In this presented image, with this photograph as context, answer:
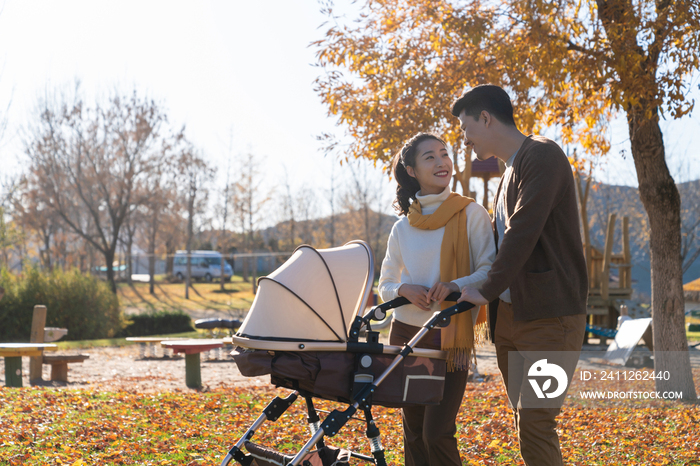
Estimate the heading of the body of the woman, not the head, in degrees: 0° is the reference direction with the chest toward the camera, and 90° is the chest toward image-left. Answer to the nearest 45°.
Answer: approximately 0°

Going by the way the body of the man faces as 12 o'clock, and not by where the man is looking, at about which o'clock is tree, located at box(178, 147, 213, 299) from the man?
The tree is roughly at 2 o'clock from the man.

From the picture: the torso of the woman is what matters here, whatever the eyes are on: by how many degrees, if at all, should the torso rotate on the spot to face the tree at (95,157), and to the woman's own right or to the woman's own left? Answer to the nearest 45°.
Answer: approximately 135° to the woman's own right

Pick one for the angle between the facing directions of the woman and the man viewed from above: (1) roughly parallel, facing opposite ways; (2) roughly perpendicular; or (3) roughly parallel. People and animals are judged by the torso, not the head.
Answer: roughly perpendicular

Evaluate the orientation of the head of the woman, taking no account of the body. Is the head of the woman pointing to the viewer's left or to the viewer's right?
to the viewer's right

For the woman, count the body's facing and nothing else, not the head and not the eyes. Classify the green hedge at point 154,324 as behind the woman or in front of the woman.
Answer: behind

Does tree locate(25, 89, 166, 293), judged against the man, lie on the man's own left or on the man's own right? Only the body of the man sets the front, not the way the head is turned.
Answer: on the man's own right

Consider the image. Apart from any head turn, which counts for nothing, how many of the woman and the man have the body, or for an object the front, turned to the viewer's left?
1

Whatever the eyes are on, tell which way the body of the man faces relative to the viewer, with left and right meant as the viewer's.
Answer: facing to the left of the viewer

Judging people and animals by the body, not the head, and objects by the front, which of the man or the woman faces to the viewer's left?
the man
